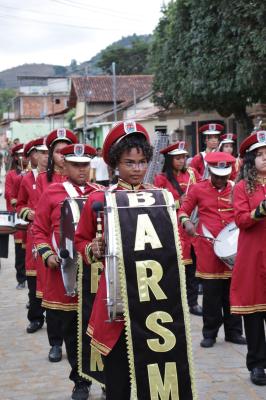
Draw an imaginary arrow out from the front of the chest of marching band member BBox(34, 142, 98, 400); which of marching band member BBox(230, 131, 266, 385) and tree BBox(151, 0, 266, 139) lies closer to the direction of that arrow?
the marching band member

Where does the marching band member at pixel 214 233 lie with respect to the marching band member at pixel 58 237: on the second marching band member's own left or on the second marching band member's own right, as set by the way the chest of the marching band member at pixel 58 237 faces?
on the second marching band member's own left

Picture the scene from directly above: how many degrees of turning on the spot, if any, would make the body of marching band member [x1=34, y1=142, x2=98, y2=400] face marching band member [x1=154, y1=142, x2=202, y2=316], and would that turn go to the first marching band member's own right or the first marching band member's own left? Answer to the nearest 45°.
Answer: approximately 90° to the first marching band member's own left

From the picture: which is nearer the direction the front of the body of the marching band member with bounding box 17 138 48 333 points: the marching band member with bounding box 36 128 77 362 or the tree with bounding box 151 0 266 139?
the marching band member

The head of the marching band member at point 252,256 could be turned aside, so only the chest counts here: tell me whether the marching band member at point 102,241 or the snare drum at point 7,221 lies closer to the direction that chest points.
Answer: the marching band member
